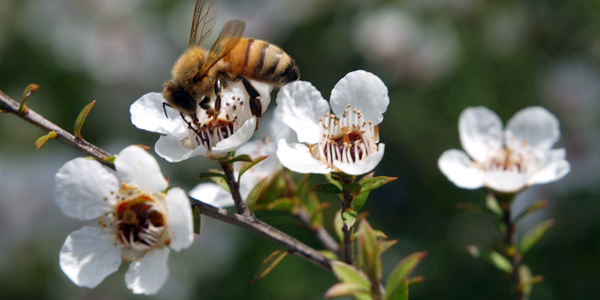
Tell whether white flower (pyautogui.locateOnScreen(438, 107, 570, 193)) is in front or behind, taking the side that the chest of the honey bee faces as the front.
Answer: behind

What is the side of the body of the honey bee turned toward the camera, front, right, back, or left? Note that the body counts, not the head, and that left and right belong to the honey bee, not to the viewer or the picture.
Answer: left
